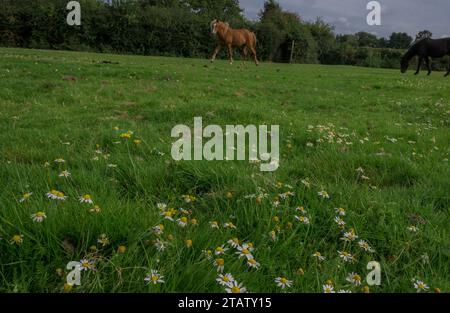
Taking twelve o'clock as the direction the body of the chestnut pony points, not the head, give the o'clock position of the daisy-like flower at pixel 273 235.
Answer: The daisy-like flower is roughly at 9 o'clock from the chestnut pony.

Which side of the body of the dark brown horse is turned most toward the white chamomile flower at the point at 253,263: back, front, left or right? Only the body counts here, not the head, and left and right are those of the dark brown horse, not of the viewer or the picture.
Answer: left

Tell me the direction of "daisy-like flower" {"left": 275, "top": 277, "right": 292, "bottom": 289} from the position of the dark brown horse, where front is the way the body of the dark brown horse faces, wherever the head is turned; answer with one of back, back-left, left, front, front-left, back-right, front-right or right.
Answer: left

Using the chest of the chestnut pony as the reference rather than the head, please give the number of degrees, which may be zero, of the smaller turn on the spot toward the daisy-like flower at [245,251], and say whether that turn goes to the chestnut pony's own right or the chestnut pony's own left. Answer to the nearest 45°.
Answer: approximately 90° to the chestnut pony's own left

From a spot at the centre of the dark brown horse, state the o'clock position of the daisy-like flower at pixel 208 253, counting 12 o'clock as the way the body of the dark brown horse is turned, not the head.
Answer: The daisy-like flower is roughly at 9 o'clock from the dark brown horse.

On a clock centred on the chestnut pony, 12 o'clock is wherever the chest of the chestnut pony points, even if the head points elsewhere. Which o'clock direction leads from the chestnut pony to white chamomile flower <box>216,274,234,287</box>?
The white chamomile flower is roughly at 9 o'clock from the chestnut pony.

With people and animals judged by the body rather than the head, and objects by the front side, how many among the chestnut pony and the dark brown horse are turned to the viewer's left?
2

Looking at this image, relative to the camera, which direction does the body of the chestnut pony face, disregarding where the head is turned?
to the viewer's left

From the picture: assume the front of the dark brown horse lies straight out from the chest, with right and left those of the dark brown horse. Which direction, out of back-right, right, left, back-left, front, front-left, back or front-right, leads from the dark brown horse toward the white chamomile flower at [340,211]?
left

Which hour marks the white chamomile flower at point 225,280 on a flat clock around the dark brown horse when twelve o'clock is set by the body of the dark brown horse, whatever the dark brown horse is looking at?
The white chamomile flower is roughly at 9 o'clock from the dark brown horse.

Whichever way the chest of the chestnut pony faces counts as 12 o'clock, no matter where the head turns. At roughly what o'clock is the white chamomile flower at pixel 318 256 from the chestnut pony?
The white chamomile flower is roughly at 9 o'clock from the chestnut pony.

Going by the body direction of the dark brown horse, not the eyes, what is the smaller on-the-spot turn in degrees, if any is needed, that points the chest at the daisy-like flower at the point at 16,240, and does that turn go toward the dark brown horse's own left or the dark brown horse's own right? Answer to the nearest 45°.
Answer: approximately 90° to the dark brown horse's own left

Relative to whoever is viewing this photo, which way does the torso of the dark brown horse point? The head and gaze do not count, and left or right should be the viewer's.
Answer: facing to the left of the viewer

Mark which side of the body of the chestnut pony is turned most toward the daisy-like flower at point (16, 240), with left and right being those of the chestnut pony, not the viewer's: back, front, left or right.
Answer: left

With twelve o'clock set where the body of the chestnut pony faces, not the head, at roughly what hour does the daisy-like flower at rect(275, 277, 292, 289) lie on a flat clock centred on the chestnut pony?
The daisy-like flower is roughly at 9 o'clock from the chestnut pony.

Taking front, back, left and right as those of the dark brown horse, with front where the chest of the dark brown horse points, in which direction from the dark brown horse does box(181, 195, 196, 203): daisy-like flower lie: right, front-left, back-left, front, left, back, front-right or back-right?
left
